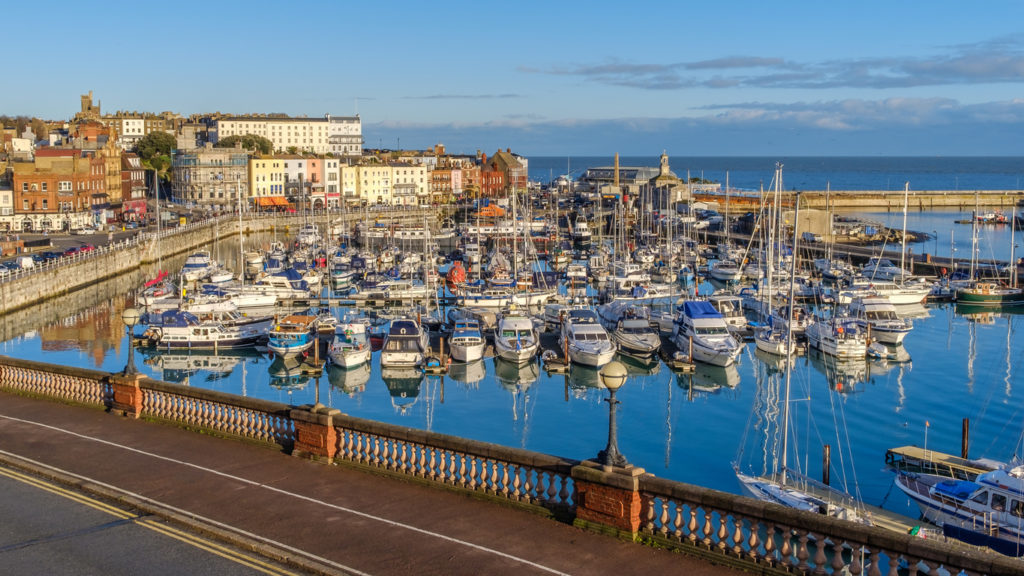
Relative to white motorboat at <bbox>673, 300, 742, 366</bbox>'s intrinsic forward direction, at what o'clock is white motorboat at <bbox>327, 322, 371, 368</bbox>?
white motorboat at <bbox>327, 322, 371, 368</bbox> is roughly at 4 o'clock from white motorboat at <bbox>673, 300, 742, 366</bbox>.

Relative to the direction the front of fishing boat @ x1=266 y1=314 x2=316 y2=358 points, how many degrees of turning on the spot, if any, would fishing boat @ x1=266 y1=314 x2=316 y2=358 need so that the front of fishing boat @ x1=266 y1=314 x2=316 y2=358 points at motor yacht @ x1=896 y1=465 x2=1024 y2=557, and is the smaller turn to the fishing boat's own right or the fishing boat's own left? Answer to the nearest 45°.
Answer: approximately 90° to the fishing boat's own left

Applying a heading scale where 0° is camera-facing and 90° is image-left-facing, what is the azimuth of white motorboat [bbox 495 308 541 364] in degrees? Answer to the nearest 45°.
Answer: approximately 0°

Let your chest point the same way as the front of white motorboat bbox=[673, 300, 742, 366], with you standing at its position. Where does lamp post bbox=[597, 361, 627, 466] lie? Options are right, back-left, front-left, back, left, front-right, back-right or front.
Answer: front-right

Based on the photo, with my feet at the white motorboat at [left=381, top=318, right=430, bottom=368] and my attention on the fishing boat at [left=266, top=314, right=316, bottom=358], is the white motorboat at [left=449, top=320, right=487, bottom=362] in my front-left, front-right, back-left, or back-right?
back-right

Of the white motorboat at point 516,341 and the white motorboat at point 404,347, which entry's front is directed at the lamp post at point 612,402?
the white motorboat at point 516,341
